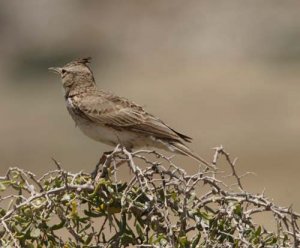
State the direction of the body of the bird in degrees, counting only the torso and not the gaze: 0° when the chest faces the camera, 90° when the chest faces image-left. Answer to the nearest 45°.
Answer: approximately 90°
